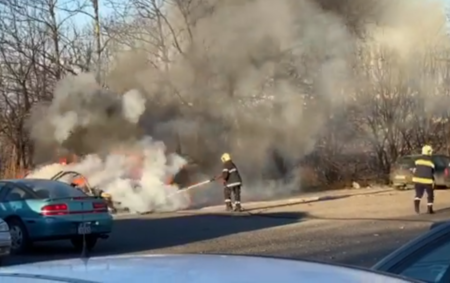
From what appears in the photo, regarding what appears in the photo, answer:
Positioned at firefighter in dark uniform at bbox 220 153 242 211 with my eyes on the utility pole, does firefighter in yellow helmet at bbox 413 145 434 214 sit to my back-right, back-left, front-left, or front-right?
back-right

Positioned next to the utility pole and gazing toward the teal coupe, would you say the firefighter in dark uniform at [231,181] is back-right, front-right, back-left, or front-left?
front-left

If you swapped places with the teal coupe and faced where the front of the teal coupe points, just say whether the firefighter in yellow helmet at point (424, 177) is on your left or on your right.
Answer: on your right

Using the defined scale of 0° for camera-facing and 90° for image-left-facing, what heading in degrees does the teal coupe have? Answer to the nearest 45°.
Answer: approximately 135°

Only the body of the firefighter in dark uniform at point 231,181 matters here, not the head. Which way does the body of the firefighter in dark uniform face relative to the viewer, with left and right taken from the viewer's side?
facing away from the viewer and to the left of the viewer

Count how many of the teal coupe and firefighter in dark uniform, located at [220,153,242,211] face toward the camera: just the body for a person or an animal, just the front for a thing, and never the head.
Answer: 0

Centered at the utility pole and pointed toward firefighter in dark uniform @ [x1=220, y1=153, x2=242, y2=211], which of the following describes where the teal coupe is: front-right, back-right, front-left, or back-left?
front-right

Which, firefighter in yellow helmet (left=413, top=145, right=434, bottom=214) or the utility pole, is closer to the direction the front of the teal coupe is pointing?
the utility pole

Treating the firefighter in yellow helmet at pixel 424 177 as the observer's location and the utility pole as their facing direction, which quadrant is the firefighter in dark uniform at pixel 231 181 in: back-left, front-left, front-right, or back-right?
front-left

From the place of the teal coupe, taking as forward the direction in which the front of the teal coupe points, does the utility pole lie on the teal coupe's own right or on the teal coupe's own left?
on the teal coupe's own right
